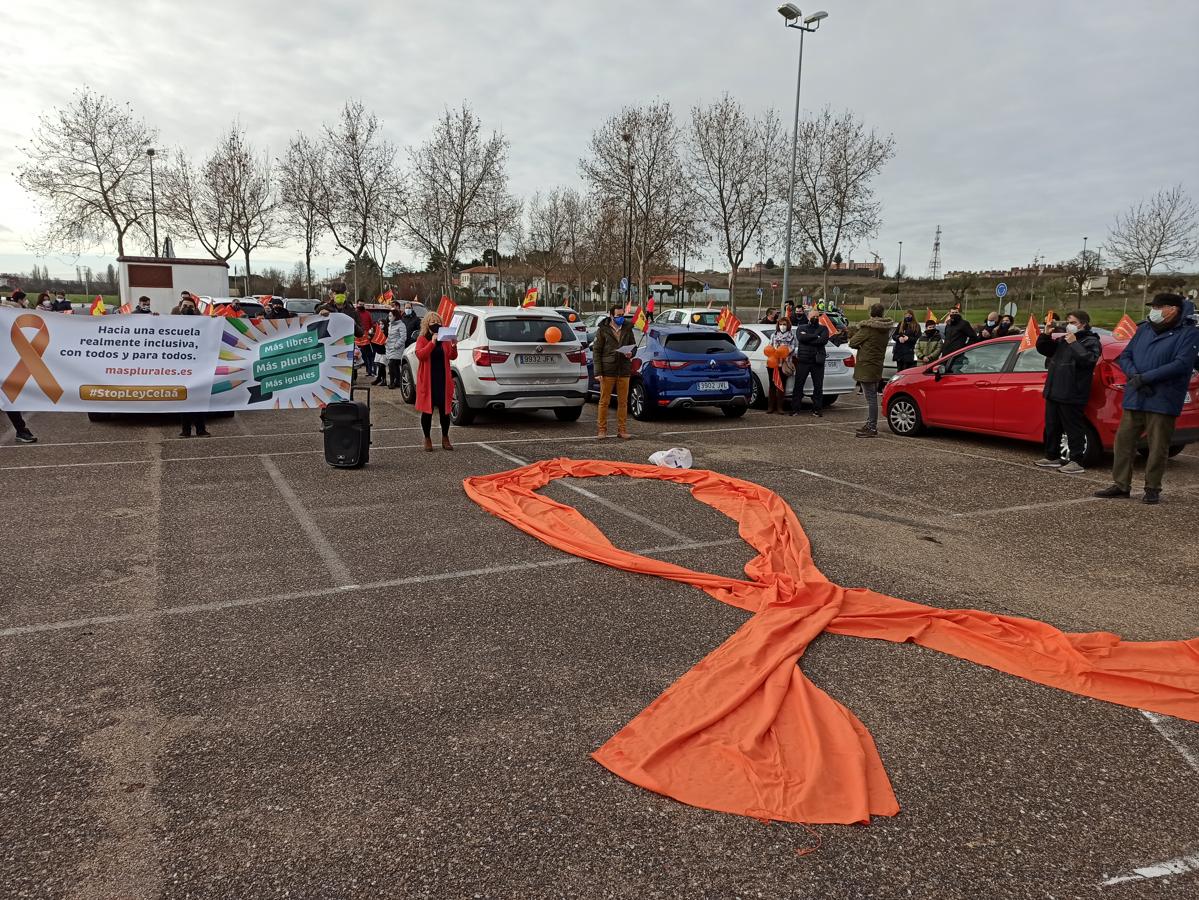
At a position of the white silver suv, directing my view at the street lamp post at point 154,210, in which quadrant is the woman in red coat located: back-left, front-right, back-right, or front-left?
back-left

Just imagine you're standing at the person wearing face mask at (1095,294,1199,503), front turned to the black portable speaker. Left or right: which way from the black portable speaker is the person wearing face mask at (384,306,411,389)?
right

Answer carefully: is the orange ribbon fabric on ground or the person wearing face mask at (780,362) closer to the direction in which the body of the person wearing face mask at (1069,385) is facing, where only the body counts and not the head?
the orange ribbon fabric on ground

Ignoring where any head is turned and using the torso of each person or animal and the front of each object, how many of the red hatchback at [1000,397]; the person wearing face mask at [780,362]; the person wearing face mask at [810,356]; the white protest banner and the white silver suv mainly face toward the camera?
3

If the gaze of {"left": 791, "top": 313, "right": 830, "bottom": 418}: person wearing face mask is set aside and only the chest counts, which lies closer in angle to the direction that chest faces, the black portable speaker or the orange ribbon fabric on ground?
the orange ribbon fabric on ground

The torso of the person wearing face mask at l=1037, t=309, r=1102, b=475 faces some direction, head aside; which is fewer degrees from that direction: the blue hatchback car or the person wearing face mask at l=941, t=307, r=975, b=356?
the blue hatchback car

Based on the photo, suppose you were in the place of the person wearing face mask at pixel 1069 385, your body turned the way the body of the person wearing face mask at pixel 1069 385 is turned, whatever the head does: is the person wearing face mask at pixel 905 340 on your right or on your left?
on your right

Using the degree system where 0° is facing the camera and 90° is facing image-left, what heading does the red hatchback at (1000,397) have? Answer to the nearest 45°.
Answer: approximately 135°

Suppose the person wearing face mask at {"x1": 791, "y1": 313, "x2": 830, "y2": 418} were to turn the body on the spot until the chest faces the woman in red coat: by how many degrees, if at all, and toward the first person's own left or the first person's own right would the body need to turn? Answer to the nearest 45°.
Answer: approximately 45° to the first person's own right

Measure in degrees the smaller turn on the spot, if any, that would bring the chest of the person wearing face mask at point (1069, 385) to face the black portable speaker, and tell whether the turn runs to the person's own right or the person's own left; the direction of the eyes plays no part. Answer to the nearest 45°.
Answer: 0° — they already face it

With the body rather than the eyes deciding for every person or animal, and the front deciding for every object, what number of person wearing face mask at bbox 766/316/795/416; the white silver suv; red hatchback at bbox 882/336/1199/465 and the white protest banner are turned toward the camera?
2

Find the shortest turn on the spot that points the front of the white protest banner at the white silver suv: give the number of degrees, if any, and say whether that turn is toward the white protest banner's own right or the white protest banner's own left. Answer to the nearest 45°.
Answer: approximately 90° to the white protest banner's own left

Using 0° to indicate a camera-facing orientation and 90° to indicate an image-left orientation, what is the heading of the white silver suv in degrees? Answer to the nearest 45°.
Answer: approximately 135°
